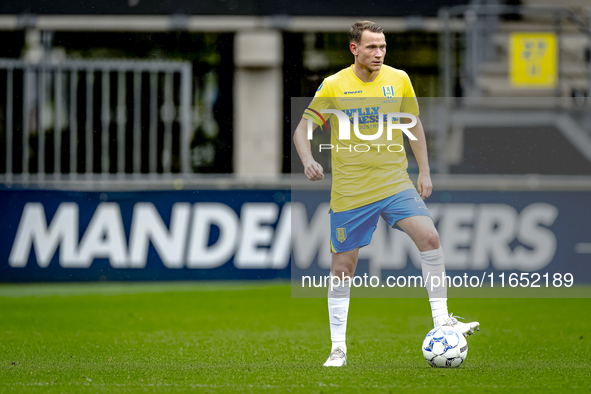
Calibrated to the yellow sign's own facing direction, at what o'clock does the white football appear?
The white football is roughly at 12 o'clock from the yellow sign.

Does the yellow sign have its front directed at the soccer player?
yes

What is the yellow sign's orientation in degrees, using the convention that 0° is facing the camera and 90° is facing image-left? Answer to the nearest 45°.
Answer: approximately 0°

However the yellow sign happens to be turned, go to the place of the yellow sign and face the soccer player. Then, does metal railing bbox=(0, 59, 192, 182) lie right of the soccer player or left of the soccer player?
right

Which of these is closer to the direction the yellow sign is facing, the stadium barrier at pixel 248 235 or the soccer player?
the soccer player

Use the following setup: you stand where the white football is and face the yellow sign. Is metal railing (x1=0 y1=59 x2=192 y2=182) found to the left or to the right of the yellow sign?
left

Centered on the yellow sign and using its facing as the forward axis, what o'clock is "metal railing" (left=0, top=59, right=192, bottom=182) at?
The metal railing is roughly at 2 o'clock from the yellow sign.

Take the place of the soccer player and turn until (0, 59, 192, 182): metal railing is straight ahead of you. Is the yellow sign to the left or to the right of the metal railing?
right

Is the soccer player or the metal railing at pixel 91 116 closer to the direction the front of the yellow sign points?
the soccer player
